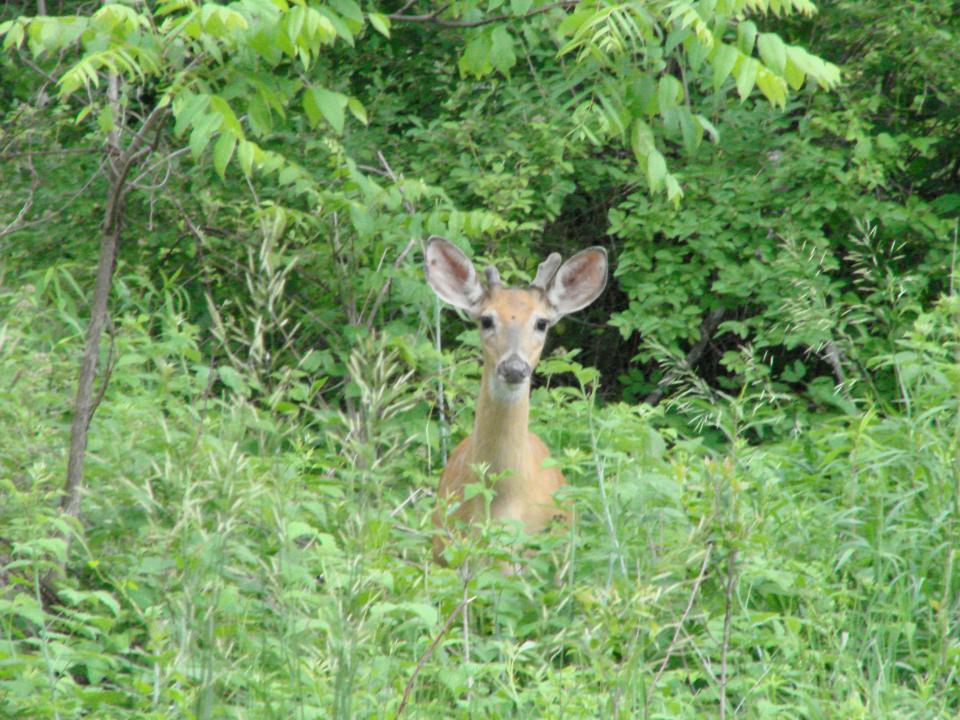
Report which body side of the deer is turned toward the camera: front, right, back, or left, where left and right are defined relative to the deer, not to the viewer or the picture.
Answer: front

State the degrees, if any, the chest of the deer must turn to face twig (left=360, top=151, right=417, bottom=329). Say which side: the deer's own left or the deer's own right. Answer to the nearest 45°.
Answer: approximately 135° to the deer's own right

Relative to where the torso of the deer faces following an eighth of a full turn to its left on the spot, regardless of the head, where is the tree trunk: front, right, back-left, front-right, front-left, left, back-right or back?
right
